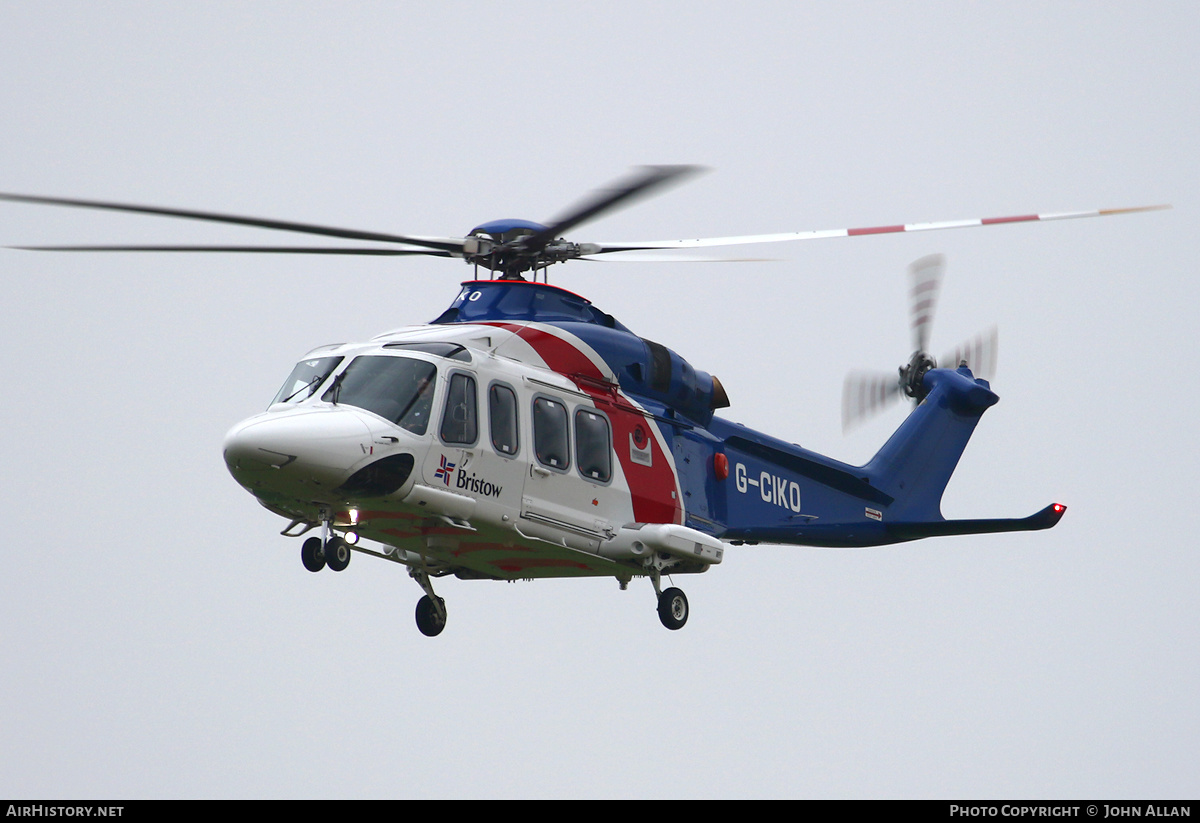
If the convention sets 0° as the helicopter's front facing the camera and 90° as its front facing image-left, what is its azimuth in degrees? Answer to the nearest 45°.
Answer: approximately 45°
